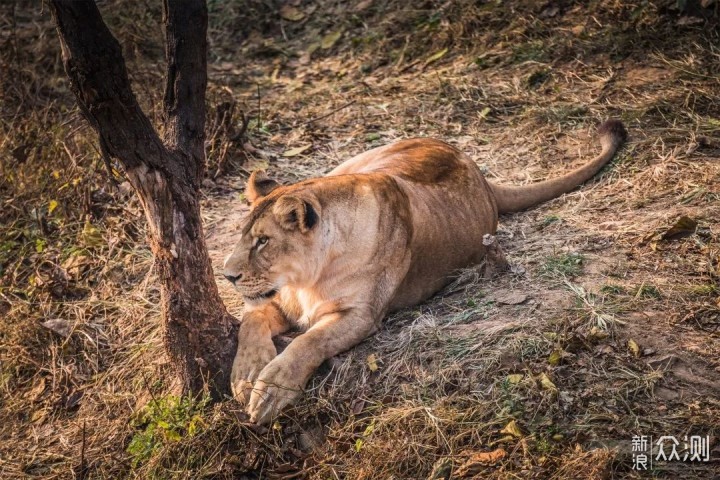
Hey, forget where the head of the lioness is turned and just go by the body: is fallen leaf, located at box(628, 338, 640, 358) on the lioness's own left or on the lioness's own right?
on the lioness's own left

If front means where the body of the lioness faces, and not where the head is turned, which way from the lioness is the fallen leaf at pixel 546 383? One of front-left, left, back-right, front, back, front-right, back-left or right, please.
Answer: left

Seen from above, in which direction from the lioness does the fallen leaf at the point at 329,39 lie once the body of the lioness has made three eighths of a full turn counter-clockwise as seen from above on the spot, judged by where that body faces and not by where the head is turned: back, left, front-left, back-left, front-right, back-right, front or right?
left

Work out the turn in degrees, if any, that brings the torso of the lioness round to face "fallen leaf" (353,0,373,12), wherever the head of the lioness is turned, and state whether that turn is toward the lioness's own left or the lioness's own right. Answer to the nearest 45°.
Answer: approximately 135° to the lioness's own right

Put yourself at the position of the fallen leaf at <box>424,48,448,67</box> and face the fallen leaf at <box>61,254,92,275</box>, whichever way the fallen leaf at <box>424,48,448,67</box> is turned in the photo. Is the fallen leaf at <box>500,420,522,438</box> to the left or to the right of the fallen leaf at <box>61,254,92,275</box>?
left

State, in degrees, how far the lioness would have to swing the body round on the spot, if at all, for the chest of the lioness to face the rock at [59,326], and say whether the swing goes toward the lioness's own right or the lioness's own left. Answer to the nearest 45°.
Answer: approximately 45° to the lioness's own right

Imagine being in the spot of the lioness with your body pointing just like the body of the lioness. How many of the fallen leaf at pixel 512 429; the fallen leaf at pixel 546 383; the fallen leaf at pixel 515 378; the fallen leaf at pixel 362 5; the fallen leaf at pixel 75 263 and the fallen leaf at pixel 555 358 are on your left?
4

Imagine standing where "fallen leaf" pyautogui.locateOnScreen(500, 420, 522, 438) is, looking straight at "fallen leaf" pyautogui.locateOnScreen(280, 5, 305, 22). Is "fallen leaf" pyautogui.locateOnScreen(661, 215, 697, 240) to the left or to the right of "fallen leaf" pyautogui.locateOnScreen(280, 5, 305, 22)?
right

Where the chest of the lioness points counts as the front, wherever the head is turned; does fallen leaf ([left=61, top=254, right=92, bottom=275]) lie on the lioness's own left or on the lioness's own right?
on the lioness's own right

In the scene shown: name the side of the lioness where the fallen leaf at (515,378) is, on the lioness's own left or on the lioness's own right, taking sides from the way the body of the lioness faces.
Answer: on the lioness's own left

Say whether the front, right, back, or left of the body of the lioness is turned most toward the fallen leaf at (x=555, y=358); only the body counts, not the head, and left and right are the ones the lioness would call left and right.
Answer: left

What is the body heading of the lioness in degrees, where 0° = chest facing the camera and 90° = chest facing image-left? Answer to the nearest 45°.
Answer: approximately 45°

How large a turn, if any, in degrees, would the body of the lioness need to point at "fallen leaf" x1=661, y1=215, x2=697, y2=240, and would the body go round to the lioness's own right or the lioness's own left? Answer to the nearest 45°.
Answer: approximately 135° to the lioness's own left

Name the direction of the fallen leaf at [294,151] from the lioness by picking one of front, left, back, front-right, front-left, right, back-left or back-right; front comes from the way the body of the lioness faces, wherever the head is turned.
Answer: back-right
